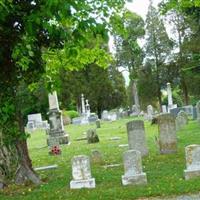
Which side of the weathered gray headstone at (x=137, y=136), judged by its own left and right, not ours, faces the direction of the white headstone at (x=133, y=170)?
front

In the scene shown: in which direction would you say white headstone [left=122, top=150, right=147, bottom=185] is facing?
toward the camera

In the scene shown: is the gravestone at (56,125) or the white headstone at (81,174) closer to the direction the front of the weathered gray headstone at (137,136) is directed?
the white headstone

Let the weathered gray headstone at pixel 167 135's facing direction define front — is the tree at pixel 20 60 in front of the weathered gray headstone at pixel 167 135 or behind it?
in front

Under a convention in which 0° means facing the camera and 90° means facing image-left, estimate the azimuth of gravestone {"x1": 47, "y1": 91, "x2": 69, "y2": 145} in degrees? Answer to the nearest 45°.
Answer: approximately 0°

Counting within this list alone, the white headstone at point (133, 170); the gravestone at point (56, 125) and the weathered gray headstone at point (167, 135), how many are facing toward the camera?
3

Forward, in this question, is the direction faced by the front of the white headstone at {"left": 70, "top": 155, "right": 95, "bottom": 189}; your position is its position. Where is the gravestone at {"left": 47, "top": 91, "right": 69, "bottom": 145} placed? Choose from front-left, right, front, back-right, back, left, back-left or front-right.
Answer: back
